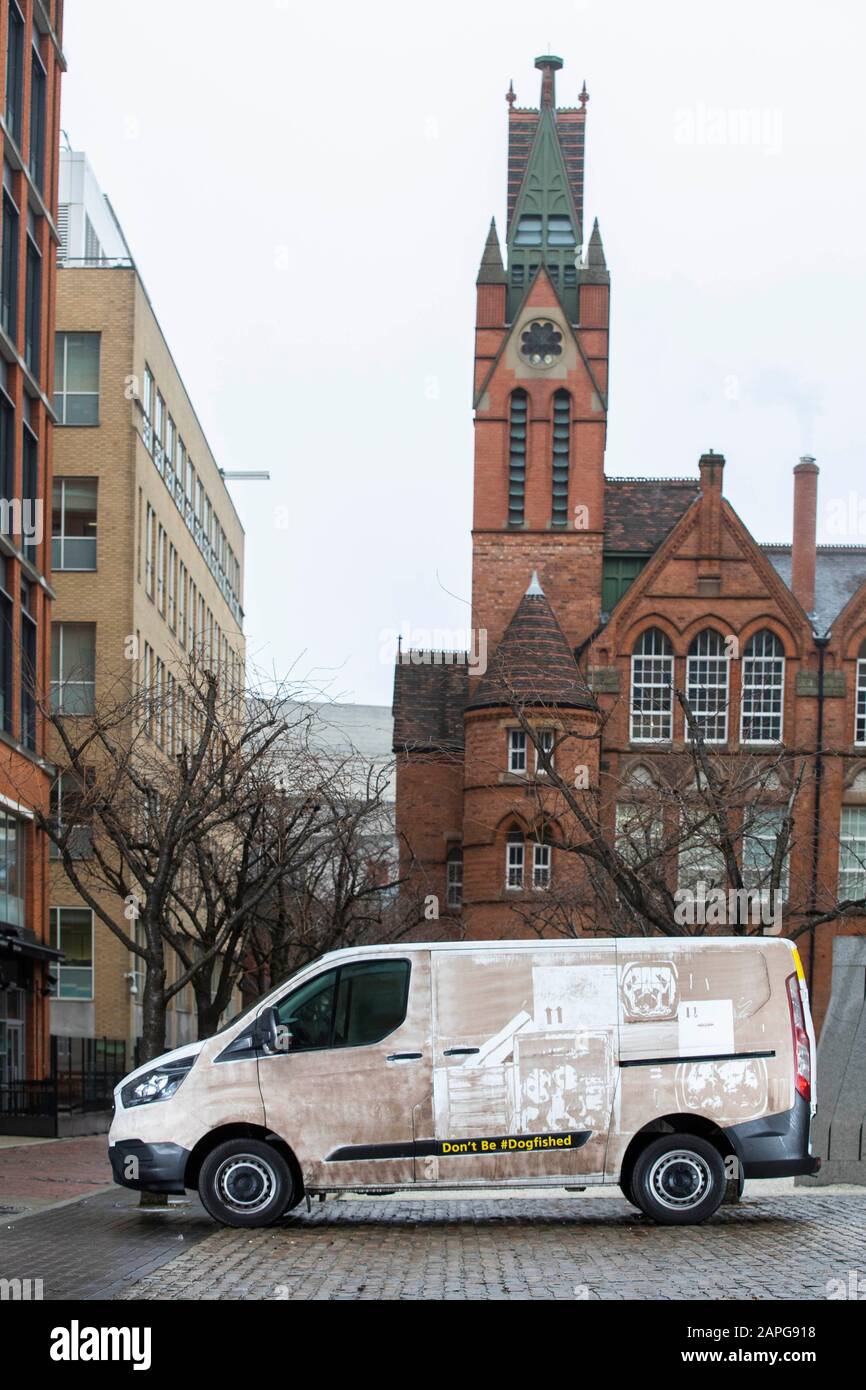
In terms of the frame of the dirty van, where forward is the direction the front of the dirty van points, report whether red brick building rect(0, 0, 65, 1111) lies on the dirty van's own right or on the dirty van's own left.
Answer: on the dirty van's own right

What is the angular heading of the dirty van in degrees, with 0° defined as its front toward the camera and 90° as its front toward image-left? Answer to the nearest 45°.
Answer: approximately 90°

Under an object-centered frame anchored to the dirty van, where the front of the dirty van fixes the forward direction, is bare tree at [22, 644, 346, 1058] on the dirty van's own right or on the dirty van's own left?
on the dirty van's own right

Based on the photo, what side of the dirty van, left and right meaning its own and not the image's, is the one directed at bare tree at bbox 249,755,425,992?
right
